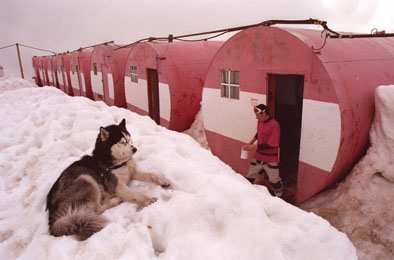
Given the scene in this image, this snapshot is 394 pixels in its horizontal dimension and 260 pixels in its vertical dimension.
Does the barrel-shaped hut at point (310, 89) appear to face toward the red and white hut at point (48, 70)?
no

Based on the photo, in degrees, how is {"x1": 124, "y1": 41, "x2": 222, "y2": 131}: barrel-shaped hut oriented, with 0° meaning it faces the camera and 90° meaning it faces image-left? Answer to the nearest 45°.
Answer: approximately 45°

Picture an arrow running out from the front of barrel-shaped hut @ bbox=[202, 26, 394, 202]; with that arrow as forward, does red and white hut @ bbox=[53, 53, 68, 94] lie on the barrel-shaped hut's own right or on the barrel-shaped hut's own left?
on the barrel-shaped hut's own right

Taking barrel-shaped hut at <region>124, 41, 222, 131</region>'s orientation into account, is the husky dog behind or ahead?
ahead

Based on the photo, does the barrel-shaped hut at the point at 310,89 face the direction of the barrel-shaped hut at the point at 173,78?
no

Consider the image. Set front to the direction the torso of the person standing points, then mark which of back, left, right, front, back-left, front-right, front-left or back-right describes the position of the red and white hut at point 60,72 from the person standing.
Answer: right

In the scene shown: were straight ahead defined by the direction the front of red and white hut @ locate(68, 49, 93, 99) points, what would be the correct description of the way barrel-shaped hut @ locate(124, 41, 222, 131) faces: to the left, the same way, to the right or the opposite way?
the same way

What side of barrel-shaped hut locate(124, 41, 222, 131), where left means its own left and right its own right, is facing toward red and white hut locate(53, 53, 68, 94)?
right

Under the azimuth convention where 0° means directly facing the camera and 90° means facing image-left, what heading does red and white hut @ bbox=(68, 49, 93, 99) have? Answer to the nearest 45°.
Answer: approximately 45°

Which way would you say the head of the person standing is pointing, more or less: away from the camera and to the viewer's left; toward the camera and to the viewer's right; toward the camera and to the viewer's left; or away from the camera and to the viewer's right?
toward the camera and to the viewer's left

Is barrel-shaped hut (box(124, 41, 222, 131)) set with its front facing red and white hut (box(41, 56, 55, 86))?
no

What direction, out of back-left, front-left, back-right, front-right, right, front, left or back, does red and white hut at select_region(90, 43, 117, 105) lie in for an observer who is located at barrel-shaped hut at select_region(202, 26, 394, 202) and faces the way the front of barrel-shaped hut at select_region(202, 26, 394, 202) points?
right

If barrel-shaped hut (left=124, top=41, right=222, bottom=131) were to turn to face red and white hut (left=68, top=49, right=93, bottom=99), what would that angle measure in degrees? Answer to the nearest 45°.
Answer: approximately 90° to its right

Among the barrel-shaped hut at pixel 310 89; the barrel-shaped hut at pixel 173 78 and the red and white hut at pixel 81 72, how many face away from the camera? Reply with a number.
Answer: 0

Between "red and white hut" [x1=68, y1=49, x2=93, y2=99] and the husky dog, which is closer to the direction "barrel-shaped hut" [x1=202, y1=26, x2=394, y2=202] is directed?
the husky dog

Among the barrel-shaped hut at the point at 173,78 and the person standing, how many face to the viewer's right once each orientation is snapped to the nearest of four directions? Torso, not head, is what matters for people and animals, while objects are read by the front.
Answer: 0

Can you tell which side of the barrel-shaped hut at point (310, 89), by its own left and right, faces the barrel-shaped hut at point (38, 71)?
right

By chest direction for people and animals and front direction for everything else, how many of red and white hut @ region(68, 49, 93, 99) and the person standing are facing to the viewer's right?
0

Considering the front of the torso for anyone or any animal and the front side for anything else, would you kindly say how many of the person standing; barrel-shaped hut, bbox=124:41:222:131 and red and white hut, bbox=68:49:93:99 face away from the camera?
0
